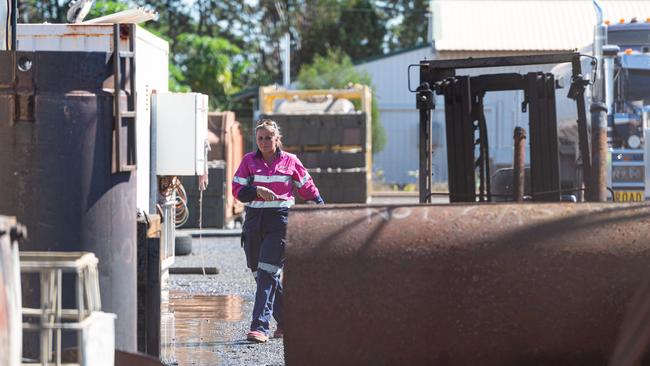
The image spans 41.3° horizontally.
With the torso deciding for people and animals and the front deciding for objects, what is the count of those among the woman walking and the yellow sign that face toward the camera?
2

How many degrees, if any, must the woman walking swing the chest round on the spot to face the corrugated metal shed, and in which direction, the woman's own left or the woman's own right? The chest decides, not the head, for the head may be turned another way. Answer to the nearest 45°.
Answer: approximately 180°

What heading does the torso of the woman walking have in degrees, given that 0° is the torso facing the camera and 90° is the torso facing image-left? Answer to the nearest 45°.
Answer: approximately 0°

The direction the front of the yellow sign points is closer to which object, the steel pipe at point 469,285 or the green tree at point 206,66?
the steel pipe

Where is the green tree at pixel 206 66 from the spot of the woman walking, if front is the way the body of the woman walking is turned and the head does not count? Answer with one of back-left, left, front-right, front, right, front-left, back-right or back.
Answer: back

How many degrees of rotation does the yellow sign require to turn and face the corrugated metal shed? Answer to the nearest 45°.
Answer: approximately 180°
